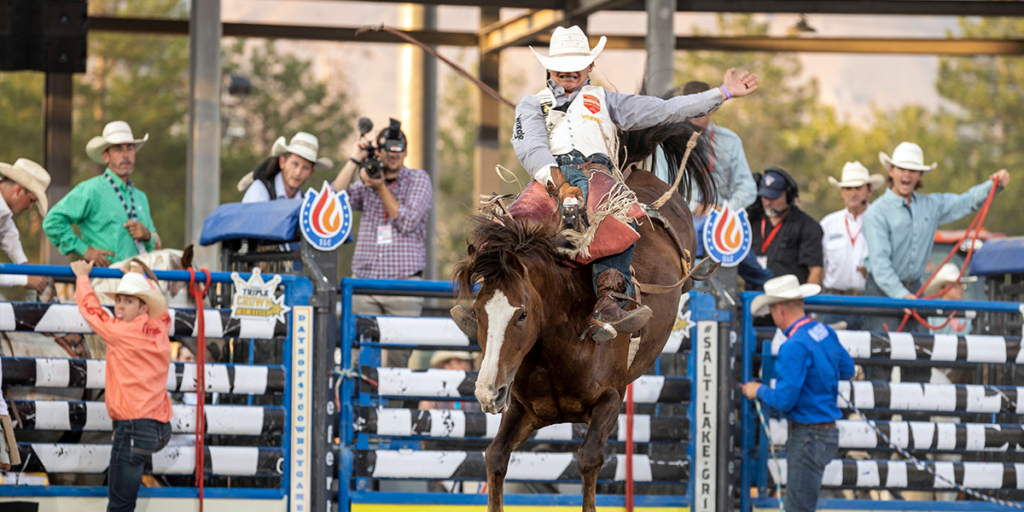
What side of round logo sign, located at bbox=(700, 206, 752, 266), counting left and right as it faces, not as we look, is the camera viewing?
front

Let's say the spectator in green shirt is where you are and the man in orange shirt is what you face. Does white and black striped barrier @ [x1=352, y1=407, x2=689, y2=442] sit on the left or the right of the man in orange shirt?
left

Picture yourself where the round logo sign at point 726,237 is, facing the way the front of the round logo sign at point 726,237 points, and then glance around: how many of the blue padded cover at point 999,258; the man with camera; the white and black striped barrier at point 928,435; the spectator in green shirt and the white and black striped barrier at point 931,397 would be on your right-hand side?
2

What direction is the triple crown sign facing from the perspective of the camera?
toward the camera

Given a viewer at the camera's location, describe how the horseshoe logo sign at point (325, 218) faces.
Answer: facing the viewer

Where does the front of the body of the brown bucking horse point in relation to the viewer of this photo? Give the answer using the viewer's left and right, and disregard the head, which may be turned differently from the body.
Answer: facing the viewer and to the left of the viewer

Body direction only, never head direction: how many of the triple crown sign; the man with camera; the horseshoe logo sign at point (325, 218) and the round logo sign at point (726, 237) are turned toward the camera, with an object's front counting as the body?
4

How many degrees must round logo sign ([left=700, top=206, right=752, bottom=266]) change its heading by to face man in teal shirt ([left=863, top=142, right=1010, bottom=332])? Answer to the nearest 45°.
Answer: approximately 135° to its left

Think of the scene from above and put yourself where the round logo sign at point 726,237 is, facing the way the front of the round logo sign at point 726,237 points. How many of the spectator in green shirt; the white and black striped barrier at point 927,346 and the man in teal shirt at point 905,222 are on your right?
1

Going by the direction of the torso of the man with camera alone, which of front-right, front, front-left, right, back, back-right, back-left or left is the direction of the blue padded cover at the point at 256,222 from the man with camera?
front-right

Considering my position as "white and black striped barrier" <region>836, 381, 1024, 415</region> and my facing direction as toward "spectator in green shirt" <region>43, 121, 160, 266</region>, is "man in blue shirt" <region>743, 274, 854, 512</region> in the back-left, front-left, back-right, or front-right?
front-left

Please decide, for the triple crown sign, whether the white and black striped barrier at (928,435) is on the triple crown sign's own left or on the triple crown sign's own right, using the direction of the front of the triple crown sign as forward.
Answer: on the triple crown sign's own left
